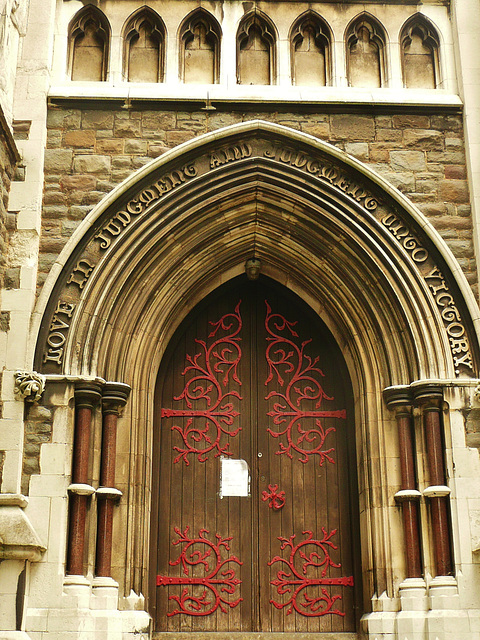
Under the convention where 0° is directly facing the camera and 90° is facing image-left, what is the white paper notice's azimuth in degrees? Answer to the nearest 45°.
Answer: approximately 0°

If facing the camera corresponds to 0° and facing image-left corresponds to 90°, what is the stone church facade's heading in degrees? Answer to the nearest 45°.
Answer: approximately 0°
